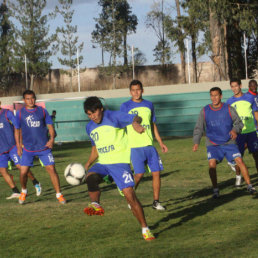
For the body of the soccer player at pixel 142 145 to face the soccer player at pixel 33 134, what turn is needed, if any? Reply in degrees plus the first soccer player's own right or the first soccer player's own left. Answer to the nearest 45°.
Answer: approximately 135° to the first soccer player's own right

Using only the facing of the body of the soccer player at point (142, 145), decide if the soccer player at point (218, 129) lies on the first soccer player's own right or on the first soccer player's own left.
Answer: on the first soccer player's own left

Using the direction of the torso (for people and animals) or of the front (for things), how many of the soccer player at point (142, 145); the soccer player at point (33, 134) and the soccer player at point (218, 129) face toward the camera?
3

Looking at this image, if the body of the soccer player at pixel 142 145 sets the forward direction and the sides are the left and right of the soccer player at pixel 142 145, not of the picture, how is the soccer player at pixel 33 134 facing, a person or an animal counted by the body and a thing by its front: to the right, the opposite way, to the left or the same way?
the same way

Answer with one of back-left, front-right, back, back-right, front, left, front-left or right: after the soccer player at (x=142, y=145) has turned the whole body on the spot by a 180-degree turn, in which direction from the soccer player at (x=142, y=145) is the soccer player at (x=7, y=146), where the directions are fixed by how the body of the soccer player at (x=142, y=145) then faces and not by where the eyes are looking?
front-left

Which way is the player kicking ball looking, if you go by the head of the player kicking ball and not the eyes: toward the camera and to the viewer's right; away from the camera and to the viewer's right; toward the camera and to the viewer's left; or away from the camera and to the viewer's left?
toward the camera and to the viewer's left

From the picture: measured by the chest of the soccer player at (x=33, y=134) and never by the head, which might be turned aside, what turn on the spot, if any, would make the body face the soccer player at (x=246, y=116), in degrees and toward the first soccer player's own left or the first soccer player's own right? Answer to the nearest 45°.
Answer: approximately 90° to the first soccer player's own left

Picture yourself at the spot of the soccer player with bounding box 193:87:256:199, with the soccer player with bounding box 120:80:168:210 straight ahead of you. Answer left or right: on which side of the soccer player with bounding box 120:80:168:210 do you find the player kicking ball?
left

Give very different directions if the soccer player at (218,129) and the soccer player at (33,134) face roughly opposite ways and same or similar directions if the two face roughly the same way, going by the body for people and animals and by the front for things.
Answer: same or similar directions

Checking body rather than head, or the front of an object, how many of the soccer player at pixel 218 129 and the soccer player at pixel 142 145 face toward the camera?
2

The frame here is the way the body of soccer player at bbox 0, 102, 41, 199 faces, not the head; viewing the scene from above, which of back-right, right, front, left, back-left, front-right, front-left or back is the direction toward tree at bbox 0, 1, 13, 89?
back-right

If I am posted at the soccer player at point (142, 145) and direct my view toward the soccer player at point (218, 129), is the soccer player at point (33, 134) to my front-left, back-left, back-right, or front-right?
back-left

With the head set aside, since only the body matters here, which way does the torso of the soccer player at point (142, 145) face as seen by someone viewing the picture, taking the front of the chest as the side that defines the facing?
toward the camera

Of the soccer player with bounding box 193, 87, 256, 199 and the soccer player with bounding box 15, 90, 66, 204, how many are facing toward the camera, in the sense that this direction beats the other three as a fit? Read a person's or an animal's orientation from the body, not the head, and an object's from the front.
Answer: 2

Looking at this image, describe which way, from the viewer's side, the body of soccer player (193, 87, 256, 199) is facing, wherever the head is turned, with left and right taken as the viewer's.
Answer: facing the viewer

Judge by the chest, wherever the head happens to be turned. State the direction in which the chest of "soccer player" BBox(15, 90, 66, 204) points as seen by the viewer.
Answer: toward the camera
